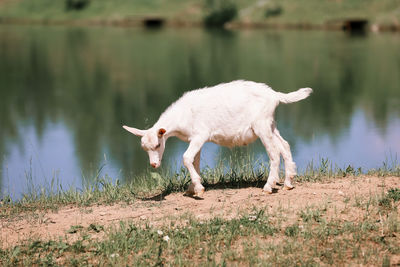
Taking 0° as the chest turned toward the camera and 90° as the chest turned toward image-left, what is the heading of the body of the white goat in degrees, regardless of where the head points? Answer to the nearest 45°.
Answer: approximately 90°
